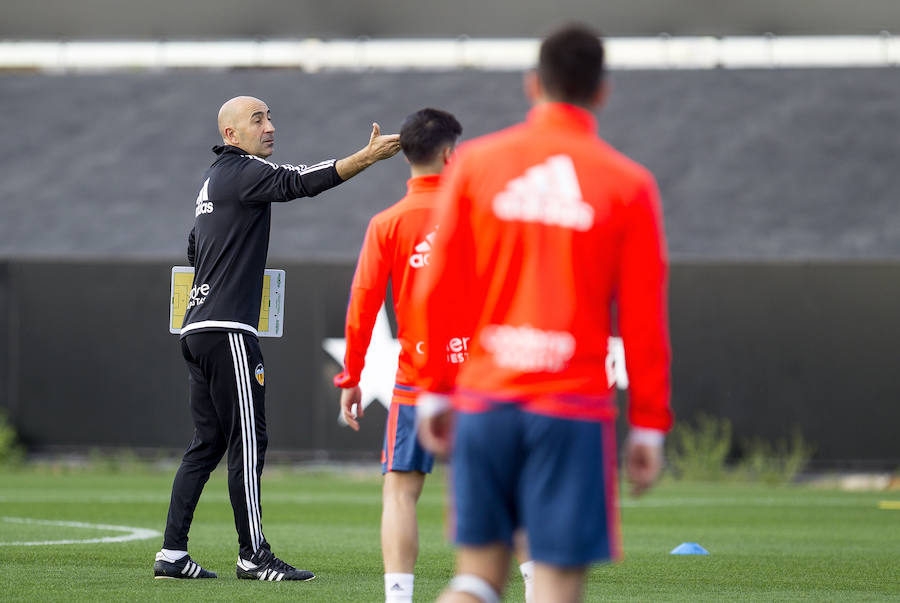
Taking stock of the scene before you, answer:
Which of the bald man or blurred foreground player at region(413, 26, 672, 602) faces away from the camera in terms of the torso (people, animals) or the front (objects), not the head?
the blurred foreground player

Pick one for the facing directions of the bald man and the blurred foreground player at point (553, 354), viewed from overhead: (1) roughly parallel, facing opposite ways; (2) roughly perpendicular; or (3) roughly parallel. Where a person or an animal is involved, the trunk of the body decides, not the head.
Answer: roughly perpendicular

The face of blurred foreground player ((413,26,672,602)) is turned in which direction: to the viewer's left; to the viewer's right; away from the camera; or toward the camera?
away from the camera

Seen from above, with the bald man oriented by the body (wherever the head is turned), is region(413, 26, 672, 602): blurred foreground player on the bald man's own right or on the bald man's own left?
on the bald man's own right

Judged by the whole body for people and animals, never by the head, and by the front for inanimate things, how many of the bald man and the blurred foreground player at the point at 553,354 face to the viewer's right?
1

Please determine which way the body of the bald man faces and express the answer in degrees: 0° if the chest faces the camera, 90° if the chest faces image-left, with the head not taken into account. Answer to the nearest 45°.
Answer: approximately 270°

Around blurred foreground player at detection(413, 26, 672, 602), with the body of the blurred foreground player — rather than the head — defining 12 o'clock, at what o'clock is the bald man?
The bald man is roughly at 11 o'clock from the blurred foreground player.

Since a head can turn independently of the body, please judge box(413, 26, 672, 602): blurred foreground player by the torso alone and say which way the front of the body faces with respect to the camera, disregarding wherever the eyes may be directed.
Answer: away from the camera
